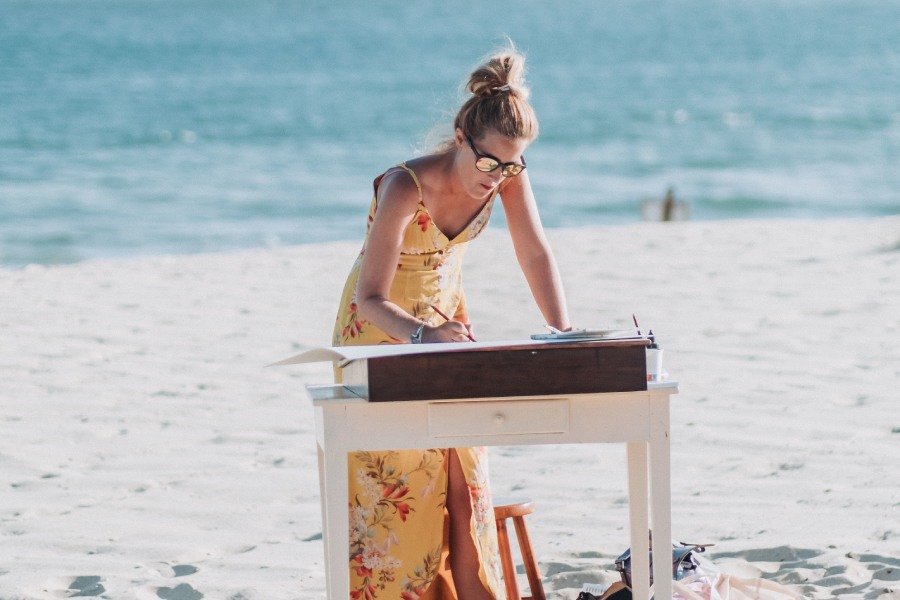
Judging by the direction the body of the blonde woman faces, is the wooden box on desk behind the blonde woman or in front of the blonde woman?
in front

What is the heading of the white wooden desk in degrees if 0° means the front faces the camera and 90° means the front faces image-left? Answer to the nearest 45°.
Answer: approximately 0°

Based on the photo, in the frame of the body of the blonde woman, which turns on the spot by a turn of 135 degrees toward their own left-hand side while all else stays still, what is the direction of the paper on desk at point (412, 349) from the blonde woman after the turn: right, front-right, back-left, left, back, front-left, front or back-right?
back

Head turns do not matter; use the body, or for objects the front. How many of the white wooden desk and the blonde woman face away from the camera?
0

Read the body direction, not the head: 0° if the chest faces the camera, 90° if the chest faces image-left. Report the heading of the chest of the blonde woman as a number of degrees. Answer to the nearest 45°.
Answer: approximately 315°

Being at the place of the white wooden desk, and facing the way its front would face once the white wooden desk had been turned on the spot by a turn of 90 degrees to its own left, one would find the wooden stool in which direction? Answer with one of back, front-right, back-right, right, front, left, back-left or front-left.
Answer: left

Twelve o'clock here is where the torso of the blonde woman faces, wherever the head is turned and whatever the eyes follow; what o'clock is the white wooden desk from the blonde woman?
The white wooden desk is roughly at 1 o'clock from the blonde woman.

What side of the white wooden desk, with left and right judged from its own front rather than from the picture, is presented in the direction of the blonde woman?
back
